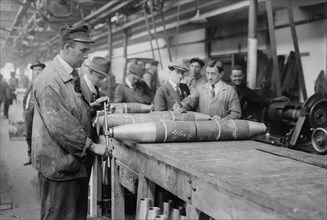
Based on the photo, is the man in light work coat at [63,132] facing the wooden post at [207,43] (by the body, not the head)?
no

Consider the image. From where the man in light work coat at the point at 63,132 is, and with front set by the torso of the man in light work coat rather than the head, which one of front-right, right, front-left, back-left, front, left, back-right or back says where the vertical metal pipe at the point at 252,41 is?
front-left

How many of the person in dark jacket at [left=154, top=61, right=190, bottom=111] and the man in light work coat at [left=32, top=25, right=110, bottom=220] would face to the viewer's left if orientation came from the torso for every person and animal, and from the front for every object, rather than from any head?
0

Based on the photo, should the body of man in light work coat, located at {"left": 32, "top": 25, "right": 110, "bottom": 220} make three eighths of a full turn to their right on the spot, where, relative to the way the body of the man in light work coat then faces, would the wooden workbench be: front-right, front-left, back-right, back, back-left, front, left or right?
left

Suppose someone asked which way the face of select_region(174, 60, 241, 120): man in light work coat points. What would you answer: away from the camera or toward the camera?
toward the camera

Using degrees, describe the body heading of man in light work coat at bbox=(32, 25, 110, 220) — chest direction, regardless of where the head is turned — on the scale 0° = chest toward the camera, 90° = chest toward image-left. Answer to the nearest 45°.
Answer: approximately 270°

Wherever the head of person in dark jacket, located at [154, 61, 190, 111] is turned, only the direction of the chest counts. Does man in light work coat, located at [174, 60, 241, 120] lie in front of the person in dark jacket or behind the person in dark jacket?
in front

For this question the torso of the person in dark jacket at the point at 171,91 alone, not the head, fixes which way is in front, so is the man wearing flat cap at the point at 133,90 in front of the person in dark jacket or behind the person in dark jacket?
behind

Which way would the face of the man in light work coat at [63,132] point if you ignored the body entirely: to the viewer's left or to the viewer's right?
to the viewer's right

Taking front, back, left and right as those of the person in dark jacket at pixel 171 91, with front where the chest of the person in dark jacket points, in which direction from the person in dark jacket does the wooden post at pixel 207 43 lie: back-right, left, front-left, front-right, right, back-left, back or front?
back-left
